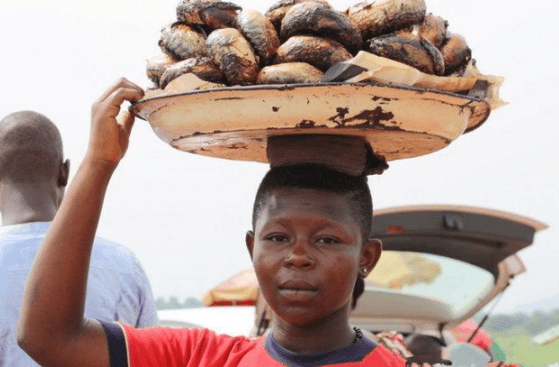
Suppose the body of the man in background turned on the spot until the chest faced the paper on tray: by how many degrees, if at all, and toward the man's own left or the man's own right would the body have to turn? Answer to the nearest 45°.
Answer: approximately 135° to the man's own right

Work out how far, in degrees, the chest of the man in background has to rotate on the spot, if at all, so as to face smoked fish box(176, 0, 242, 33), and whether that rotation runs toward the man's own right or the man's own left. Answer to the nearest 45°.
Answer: approximately 135° to the man's own right

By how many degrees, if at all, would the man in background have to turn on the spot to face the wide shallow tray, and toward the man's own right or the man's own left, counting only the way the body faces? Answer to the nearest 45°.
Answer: approximately 135° to the man's own right

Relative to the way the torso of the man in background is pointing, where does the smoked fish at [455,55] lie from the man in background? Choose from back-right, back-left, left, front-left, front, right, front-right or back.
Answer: back-right

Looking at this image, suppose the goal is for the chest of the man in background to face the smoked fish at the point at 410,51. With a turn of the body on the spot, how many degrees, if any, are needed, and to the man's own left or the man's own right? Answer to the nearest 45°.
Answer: approximately 135° to the man's own right

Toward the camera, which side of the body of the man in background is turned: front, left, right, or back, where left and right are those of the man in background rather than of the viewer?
back

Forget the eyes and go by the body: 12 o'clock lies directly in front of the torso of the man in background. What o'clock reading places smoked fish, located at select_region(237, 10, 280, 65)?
The smoked fish is roughly at 5 o'clock from the man in background.

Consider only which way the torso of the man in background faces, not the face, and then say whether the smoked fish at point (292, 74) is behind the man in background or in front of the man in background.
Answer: behind

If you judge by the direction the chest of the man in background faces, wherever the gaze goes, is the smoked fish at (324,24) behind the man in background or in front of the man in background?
behind
